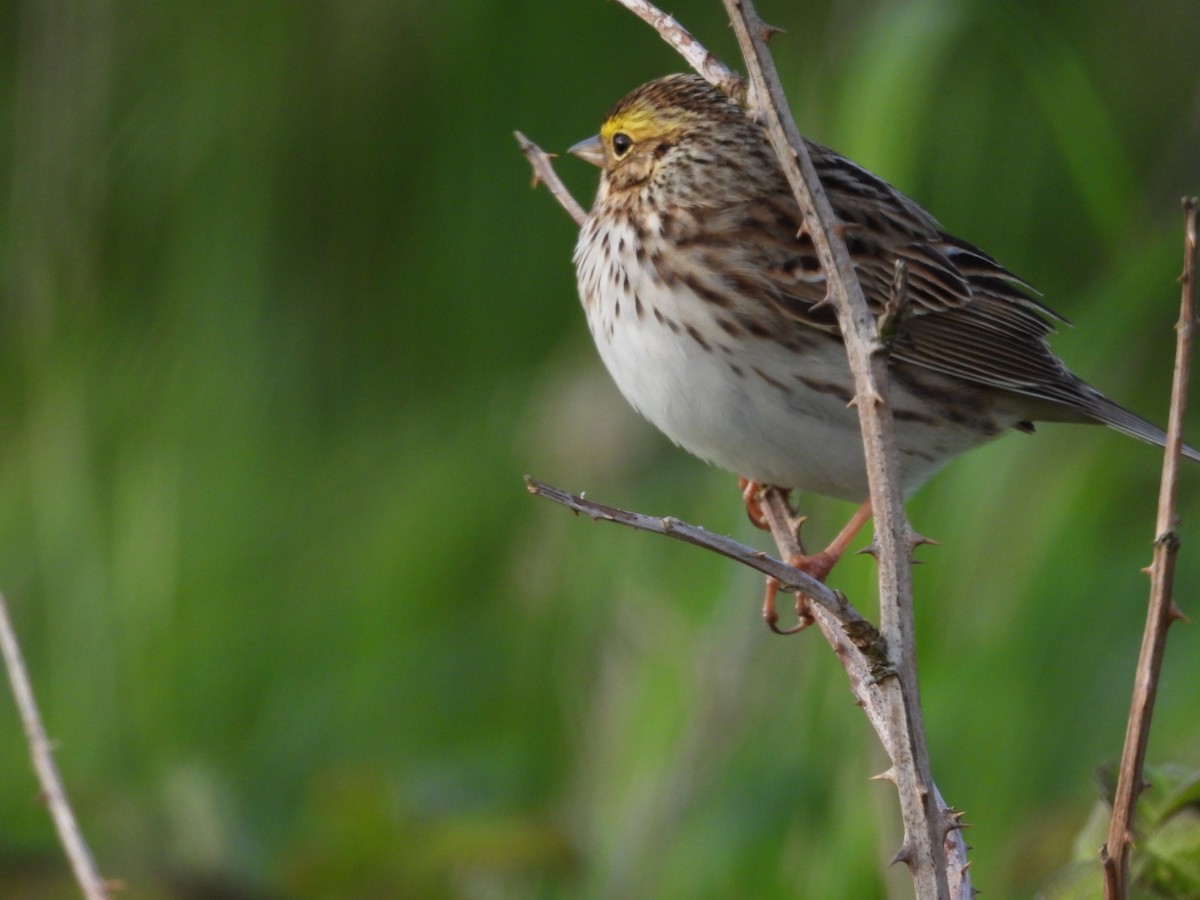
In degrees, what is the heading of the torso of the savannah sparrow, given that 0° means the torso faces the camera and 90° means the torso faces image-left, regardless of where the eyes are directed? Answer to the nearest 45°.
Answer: approximately 90°

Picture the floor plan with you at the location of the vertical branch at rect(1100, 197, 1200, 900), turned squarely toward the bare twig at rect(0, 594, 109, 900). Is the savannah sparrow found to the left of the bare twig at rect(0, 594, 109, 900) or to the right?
right

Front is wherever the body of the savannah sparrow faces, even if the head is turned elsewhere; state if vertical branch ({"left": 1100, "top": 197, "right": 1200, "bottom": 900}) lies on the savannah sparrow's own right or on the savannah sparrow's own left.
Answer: on the savannah sparrow's own left

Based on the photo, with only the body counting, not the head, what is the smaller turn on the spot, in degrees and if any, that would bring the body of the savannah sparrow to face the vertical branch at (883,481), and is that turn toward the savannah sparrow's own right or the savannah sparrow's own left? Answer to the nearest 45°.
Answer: approximately 90° to the savannah sparrow's own left
